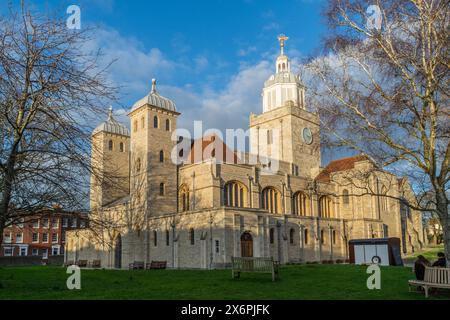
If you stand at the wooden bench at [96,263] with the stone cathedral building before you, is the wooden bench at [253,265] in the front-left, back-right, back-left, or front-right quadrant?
front-right

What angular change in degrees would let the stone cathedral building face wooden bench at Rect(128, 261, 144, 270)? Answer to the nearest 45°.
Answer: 0° — it already faces it

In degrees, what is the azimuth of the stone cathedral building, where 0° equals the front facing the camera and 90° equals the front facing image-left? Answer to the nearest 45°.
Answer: approximately 45°

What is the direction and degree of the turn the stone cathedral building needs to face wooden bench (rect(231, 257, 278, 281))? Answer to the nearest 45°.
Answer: approximately 45° to its left
